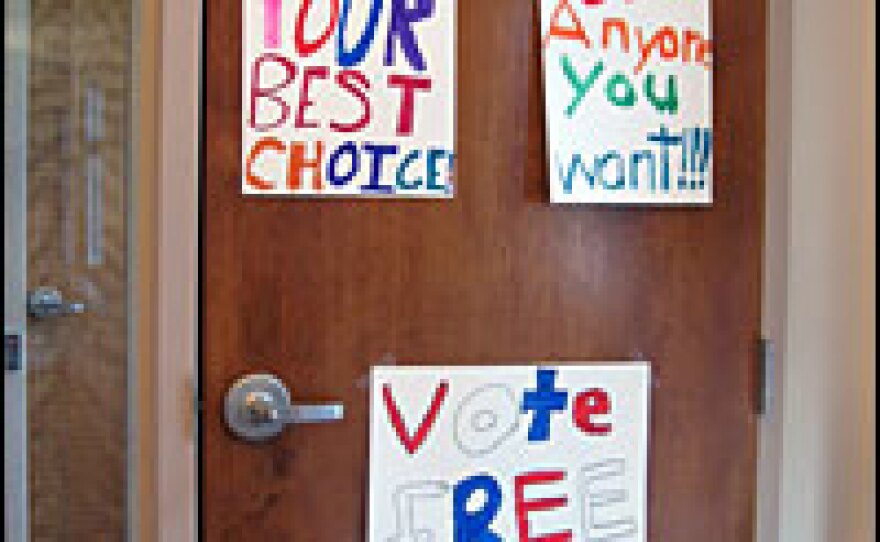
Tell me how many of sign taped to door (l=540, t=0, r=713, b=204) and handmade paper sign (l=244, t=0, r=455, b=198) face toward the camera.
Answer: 2

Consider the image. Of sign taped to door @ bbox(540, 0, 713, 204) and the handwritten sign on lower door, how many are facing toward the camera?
2

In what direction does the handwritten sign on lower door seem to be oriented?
toward the camera

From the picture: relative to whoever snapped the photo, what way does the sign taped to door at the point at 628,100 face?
facing the viewer

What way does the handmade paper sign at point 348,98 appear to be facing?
toward the camera

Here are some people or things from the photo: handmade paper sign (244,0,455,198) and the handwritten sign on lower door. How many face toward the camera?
2

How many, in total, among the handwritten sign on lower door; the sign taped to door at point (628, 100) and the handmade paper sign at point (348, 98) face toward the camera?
3
